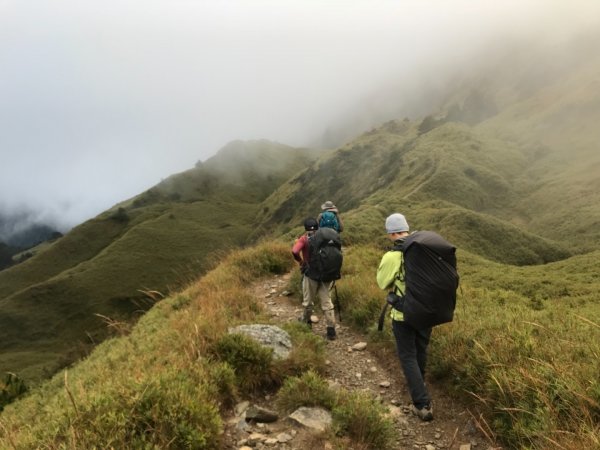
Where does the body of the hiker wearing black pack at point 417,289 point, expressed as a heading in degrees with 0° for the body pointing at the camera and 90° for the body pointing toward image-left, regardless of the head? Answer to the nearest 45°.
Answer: approximately 135°

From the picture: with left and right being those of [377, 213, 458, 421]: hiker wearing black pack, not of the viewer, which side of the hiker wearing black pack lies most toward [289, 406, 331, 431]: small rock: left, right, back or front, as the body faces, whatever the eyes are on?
left

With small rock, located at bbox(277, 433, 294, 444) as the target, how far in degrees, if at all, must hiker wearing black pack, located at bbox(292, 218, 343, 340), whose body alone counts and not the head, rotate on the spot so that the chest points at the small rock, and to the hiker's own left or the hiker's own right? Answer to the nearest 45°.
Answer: approximately 135° to the hiker's own left

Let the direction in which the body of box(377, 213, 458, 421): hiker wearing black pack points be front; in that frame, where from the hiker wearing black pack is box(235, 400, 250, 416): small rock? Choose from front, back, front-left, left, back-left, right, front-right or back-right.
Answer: front-left

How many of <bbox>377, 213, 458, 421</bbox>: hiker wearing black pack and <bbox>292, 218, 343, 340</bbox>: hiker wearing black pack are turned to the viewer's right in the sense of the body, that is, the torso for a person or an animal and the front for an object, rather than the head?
0

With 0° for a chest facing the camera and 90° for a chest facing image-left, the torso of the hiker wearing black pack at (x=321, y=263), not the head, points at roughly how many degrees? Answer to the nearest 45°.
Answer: approximately 135°

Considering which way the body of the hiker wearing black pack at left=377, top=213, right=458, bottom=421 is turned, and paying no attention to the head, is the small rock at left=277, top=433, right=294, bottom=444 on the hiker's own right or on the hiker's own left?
on the hiker's own left

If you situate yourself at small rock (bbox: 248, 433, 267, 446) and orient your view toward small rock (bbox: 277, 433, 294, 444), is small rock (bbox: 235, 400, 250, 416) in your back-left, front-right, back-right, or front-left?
back-left

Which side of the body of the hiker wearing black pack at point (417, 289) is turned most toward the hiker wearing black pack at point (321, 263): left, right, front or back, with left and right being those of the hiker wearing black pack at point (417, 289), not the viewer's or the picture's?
front
